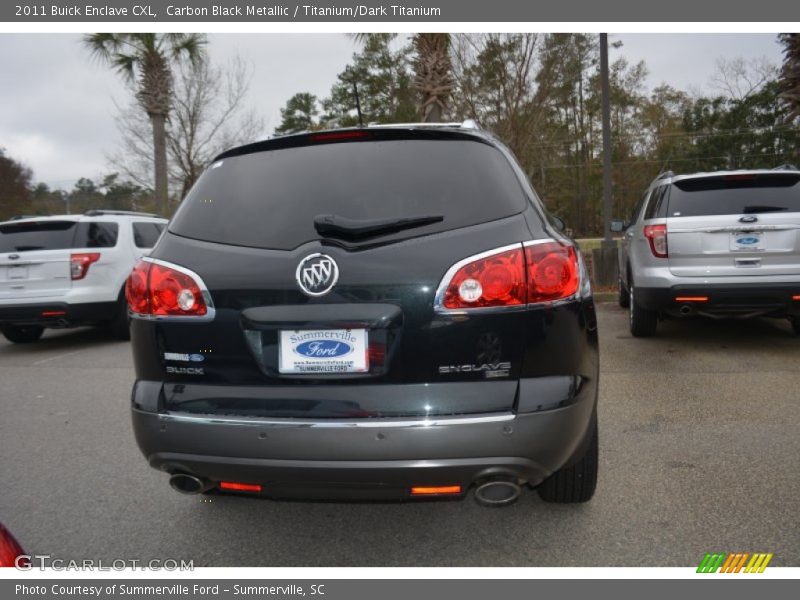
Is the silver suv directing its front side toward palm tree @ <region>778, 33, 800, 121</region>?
yes

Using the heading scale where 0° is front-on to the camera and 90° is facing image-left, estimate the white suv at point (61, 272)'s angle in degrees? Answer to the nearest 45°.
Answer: approximately 225°

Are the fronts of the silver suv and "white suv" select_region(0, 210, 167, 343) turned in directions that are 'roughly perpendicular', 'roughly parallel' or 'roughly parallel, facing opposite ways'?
roughly parallel

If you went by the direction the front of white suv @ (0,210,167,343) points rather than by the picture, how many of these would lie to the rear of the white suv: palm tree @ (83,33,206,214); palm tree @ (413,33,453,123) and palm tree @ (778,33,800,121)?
0

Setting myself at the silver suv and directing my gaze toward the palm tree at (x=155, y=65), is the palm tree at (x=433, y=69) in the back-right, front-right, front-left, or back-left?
front-right

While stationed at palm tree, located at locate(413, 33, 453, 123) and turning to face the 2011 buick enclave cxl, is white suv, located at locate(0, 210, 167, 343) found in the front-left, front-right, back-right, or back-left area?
front-right

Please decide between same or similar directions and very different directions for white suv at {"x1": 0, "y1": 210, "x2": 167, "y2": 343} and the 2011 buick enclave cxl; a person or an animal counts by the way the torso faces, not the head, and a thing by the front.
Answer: same or similar directions

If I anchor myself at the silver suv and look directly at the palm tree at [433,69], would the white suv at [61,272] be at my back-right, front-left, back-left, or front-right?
front-left

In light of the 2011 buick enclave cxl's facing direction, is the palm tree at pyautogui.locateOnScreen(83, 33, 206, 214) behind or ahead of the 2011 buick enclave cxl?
ahead

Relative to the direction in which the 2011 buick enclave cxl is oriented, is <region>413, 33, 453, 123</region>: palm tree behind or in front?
in front

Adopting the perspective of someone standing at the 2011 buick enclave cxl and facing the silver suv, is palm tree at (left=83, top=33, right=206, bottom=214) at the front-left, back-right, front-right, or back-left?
front-left

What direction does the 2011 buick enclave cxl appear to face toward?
away from the camera

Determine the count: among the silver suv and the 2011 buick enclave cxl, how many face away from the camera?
2

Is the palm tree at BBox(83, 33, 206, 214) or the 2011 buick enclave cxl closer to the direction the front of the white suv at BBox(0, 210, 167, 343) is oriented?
the palm tree

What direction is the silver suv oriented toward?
away from the camera

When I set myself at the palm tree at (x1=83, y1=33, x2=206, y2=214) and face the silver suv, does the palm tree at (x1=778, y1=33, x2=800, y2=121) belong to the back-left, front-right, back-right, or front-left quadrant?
front-left

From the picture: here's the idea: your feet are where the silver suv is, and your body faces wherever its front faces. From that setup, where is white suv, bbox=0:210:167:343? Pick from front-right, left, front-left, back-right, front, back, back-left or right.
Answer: left
